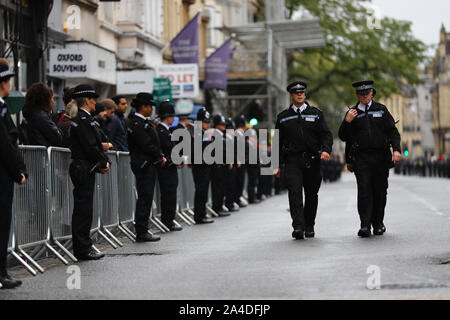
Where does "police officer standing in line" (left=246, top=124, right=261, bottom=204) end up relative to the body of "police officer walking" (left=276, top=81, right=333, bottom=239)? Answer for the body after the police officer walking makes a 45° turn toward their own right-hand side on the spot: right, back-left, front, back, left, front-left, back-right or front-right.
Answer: back-right

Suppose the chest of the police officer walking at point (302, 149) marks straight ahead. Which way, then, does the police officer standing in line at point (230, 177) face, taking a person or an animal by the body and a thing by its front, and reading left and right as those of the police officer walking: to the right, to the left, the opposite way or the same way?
to the left

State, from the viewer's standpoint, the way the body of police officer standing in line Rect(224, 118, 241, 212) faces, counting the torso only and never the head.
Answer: to the viewer's right

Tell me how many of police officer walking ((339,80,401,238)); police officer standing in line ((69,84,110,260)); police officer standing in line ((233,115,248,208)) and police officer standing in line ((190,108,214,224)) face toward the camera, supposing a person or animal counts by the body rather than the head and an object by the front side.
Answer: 1

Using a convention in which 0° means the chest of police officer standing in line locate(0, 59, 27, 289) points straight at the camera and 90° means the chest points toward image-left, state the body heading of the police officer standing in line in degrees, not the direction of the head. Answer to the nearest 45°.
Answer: approximately 270°

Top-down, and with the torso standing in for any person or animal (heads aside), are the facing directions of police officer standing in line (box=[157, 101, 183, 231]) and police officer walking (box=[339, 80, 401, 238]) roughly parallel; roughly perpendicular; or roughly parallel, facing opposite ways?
roughly perpendicular

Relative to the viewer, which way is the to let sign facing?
toward the camera

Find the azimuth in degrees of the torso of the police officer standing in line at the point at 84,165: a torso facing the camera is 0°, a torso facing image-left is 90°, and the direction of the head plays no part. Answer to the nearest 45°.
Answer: approximately 270°

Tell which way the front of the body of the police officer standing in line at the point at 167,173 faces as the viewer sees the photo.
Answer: to the viewer's right

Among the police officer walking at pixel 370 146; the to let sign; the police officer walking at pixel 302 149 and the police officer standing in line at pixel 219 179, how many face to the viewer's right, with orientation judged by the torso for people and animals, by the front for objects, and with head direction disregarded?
1

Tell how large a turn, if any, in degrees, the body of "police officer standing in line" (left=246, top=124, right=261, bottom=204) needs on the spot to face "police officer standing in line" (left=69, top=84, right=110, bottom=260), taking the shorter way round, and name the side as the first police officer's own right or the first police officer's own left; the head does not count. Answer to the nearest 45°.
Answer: approximately 90° to the first police officer's own right

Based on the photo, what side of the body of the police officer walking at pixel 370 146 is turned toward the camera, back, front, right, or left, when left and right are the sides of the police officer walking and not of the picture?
front

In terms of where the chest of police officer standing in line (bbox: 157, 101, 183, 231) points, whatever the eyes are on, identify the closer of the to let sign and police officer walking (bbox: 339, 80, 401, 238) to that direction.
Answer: the police officer walking

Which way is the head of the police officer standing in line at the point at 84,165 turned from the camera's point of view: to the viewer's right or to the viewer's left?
to the viewer's right

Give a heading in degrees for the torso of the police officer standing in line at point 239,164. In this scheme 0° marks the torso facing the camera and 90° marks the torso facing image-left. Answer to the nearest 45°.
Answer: approximately 270°

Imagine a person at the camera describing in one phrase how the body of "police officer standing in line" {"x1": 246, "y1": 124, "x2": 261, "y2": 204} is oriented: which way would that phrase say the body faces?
to the viewer's right

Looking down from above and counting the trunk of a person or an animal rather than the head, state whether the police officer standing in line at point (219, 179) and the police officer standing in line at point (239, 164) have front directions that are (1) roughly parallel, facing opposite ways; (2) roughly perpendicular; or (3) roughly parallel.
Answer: roughly parallel

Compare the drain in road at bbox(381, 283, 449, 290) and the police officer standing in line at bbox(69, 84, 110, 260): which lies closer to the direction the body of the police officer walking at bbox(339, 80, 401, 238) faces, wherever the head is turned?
the drain in road

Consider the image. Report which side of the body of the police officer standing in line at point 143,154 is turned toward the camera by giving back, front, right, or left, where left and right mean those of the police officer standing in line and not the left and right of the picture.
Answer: right
